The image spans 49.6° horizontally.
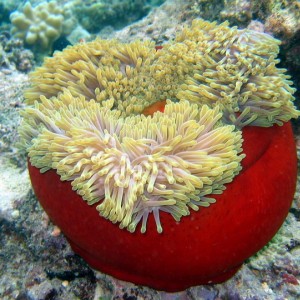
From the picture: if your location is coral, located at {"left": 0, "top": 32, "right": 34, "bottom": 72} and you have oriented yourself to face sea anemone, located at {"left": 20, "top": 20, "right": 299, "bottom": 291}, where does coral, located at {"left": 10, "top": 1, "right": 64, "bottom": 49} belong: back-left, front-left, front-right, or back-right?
back-left

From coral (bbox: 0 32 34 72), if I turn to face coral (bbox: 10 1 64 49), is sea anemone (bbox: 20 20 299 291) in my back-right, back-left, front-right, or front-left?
back-right
